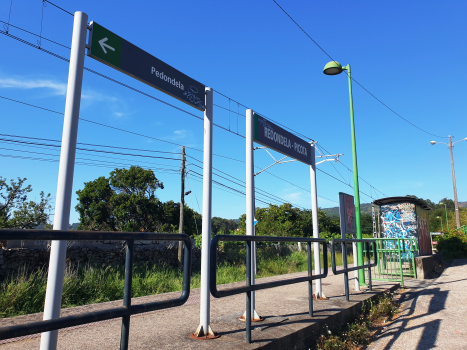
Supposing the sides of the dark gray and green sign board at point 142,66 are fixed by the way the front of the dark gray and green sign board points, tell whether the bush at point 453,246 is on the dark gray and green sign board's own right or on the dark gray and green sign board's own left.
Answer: on the dark gray and green sign board's own left

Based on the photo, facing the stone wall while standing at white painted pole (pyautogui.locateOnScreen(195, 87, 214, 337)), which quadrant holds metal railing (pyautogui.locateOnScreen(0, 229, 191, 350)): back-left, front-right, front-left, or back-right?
back-left

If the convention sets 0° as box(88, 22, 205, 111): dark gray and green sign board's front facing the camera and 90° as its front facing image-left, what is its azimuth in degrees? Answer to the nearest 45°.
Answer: approximately 315°

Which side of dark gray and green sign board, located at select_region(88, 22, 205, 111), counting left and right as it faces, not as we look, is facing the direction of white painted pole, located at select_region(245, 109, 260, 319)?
left

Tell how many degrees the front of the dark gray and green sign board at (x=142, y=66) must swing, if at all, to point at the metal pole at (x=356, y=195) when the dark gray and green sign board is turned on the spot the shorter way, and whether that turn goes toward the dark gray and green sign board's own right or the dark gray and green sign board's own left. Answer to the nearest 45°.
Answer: approximately 90° to the dark gray and green sign board's own left

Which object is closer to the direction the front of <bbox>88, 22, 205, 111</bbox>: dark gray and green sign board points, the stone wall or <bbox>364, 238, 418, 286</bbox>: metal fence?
the metal fence

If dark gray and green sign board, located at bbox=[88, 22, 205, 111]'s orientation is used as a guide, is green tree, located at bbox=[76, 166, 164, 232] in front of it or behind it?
behind

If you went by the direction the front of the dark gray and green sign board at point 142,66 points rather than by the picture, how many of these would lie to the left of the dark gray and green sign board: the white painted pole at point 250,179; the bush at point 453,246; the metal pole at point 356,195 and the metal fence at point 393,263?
4

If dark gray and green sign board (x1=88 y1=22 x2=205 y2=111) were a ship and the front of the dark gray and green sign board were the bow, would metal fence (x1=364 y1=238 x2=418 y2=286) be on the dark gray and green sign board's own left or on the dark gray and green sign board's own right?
on the dark gray and green sign board's own left
